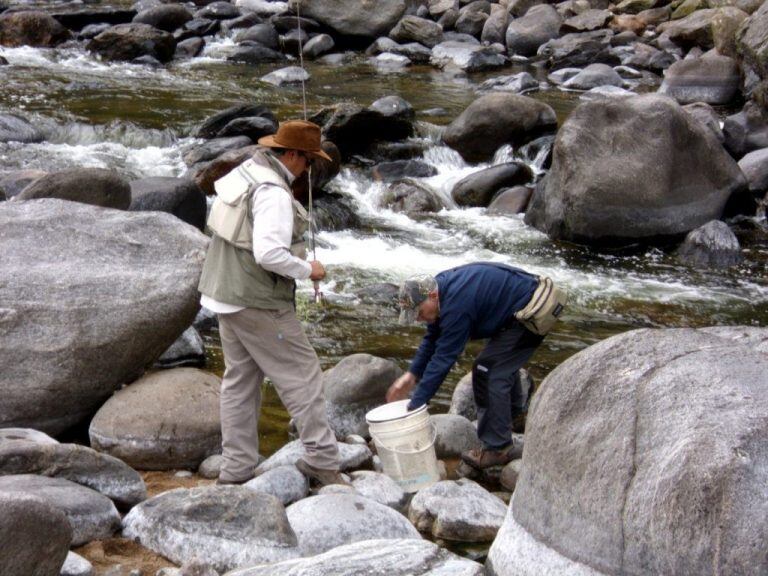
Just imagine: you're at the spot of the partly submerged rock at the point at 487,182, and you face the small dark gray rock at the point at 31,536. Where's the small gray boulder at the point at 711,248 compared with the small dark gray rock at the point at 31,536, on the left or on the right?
left

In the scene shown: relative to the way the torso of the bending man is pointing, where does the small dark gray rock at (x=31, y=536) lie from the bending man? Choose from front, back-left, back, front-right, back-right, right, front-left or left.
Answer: front-left

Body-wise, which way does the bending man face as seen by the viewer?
to the viewer's left

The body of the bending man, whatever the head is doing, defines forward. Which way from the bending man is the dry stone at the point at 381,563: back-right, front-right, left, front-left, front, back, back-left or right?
left

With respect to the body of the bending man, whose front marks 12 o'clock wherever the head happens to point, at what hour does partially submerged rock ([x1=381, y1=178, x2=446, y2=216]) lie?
The partially submerged rock is roughly at 3 o'clock from the bending man.

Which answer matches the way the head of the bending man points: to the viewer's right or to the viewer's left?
to the viewer's left

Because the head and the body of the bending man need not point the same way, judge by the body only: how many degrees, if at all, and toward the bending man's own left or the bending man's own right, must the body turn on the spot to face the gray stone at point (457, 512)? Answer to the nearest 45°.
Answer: approximately 90° to the bending man's own left

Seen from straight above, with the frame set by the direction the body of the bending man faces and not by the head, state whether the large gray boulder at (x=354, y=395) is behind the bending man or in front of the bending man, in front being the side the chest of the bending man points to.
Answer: in front

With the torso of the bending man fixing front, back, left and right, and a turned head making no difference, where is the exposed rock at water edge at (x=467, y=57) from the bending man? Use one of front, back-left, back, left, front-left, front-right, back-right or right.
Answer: right

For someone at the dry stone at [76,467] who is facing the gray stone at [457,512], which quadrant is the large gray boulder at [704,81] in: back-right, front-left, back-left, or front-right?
front-left

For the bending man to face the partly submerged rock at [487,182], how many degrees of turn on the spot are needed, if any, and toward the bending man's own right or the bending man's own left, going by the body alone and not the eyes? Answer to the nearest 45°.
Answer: approximately 90° to the bending man's own right

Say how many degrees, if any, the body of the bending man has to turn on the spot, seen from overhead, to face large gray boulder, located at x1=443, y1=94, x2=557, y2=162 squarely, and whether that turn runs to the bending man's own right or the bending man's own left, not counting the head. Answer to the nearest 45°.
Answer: approximately 90° to the bending man's own right

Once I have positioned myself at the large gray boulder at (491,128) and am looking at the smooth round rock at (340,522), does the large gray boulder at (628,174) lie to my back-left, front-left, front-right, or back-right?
front-left

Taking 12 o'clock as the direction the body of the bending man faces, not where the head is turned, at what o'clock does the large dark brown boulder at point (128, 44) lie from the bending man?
The large dark brown boulder is roughly at 2 o'clock from the bending man.

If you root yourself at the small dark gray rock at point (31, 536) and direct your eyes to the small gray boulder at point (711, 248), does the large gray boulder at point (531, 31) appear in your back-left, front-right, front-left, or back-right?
front-left

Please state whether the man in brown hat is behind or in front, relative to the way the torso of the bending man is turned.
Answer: in front

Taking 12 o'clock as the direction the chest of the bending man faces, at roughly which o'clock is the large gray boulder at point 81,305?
The large gray boulder is roughly at 12 o'clock from the bending man.

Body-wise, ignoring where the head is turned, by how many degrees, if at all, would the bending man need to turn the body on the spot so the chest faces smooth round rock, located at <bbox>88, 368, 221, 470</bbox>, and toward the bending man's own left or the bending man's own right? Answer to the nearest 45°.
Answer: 0° — they already face it

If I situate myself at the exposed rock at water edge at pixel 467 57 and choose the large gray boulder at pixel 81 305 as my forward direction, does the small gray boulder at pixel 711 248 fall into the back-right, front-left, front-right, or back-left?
front-left

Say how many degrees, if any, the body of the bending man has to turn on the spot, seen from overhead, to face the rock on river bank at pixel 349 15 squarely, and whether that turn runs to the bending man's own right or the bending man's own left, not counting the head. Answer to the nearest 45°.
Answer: approximately 90° to the bending man's own right
